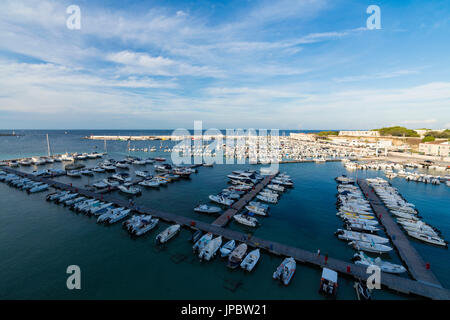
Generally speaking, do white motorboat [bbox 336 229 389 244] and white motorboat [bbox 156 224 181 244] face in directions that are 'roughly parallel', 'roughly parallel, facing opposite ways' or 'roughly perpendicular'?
roughly perpendicular

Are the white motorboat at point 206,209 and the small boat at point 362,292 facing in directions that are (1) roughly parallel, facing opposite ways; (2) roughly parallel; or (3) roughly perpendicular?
roughly perpendicular
